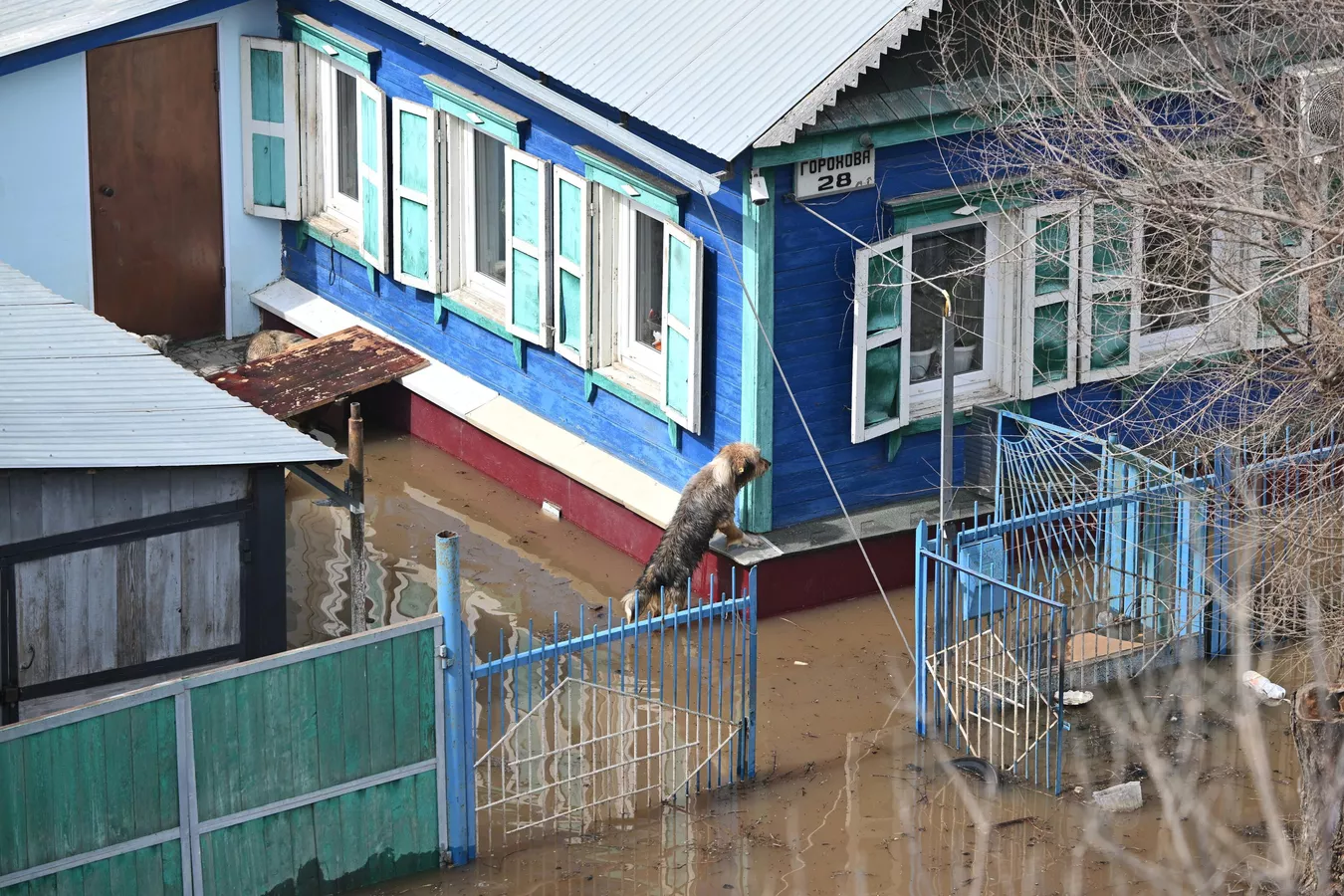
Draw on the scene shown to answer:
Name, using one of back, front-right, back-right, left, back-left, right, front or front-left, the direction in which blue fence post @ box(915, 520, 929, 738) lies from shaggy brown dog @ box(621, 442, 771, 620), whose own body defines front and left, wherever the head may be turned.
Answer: front-right

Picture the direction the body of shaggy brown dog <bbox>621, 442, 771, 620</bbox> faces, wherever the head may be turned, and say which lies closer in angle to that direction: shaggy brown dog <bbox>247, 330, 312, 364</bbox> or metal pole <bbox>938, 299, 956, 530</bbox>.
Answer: the metal pole

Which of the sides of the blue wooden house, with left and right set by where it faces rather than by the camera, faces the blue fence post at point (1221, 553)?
front

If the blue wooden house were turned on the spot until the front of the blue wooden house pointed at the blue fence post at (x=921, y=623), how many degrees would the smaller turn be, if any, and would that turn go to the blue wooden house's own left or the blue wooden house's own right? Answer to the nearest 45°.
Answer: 0° — it already faces it

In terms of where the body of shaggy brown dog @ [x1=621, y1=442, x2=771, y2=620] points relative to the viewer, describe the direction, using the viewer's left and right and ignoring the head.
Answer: facing to the right of the viewer

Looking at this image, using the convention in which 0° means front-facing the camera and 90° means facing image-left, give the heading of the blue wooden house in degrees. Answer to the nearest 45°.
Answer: approximately 315°
